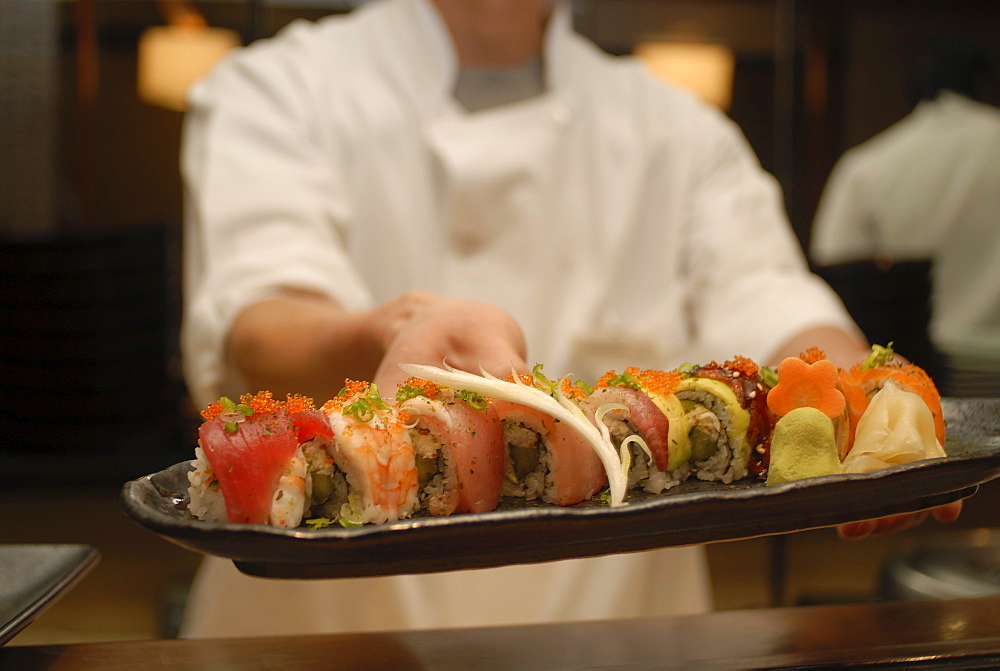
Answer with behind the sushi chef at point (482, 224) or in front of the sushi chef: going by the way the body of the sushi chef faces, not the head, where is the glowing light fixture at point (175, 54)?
behind

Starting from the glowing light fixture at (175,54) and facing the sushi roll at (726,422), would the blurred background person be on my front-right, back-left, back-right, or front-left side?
front-left

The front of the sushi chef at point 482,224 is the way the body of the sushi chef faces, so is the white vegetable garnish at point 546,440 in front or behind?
in front

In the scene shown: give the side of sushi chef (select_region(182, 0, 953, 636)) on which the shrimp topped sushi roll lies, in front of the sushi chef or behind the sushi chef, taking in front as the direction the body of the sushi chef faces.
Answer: in front

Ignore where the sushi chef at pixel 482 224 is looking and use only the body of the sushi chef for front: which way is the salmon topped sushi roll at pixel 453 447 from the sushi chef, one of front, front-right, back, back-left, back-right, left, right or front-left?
front

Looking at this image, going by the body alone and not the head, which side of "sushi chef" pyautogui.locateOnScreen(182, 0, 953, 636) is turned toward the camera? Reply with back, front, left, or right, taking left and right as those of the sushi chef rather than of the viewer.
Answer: front

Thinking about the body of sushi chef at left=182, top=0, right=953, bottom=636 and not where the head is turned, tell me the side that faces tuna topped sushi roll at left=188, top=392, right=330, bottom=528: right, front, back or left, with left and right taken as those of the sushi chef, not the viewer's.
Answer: front
